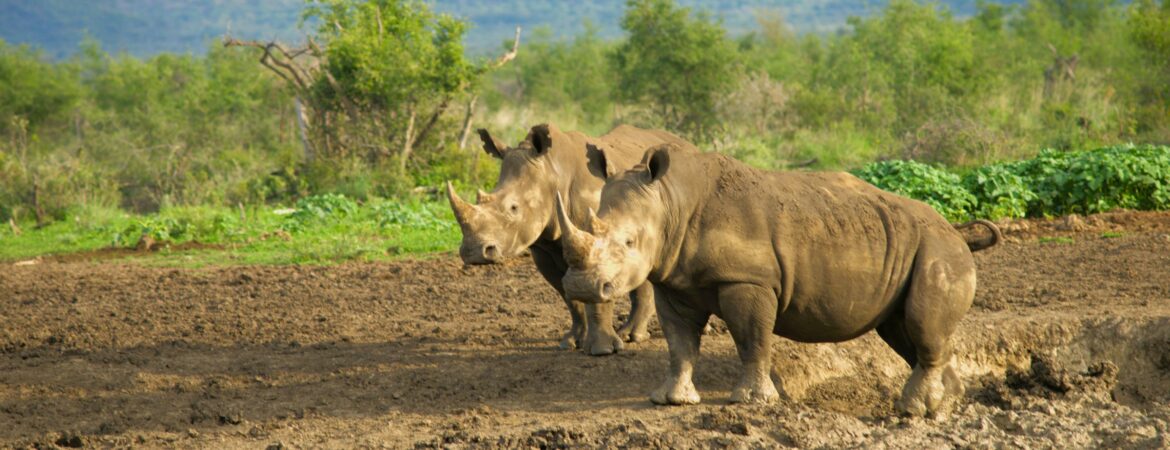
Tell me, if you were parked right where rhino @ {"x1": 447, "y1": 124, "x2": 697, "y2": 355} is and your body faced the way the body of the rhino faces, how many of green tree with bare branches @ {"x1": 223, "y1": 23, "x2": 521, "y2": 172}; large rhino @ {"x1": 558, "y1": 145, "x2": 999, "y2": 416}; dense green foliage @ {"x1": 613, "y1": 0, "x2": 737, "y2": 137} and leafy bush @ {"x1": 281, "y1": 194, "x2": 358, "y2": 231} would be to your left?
1

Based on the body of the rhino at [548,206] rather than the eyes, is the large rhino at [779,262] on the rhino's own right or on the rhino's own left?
on the rhino's own left

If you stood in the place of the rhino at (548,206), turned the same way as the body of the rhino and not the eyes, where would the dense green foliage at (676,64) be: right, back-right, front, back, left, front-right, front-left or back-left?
back-right

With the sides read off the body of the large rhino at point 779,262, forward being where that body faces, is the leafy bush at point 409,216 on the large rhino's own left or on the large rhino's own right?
on the large rhino's own right

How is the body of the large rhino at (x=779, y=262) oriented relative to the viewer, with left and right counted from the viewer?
facing to the left of the viewer

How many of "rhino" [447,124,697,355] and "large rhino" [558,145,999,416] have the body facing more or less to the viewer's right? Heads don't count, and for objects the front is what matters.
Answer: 0

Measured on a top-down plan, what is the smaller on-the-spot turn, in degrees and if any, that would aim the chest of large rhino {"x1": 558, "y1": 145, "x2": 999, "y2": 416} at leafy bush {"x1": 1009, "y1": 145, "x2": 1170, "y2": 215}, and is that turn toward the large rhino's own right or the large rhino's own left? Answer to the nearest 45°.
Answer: approximately 135° to the large rhino's own right

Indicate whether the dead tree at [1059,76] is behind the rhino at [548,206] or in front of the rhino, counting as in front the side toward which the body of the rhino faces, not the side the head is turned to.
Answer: behind

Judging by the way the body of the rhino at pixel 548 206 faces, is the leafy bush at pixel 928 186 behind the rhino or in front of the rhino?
behind

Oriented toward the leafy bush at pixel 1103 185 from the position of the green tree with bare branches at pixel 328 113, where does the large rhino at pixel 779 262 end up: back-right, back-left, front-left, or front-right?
front-right

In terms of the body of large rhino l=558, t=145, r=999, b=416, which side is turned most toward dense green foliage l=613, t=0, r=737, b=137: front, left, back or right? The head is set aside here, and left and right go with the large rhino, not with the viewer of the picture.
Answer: right

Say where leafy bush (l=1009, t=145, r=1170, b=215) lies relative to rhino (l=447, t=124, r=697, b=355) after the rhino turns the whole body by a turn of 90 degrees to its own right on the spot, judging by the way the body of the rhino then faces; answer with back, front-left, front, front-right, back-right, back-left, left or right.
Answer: right

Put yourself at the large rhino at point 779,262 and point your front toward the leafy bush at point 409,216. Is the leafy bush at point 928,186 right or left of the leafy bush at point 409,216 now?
right

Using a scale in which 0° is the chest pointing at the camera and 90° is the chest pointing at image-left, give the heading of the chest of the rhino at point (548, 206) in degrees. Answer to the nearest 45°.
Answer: approximately 45°
